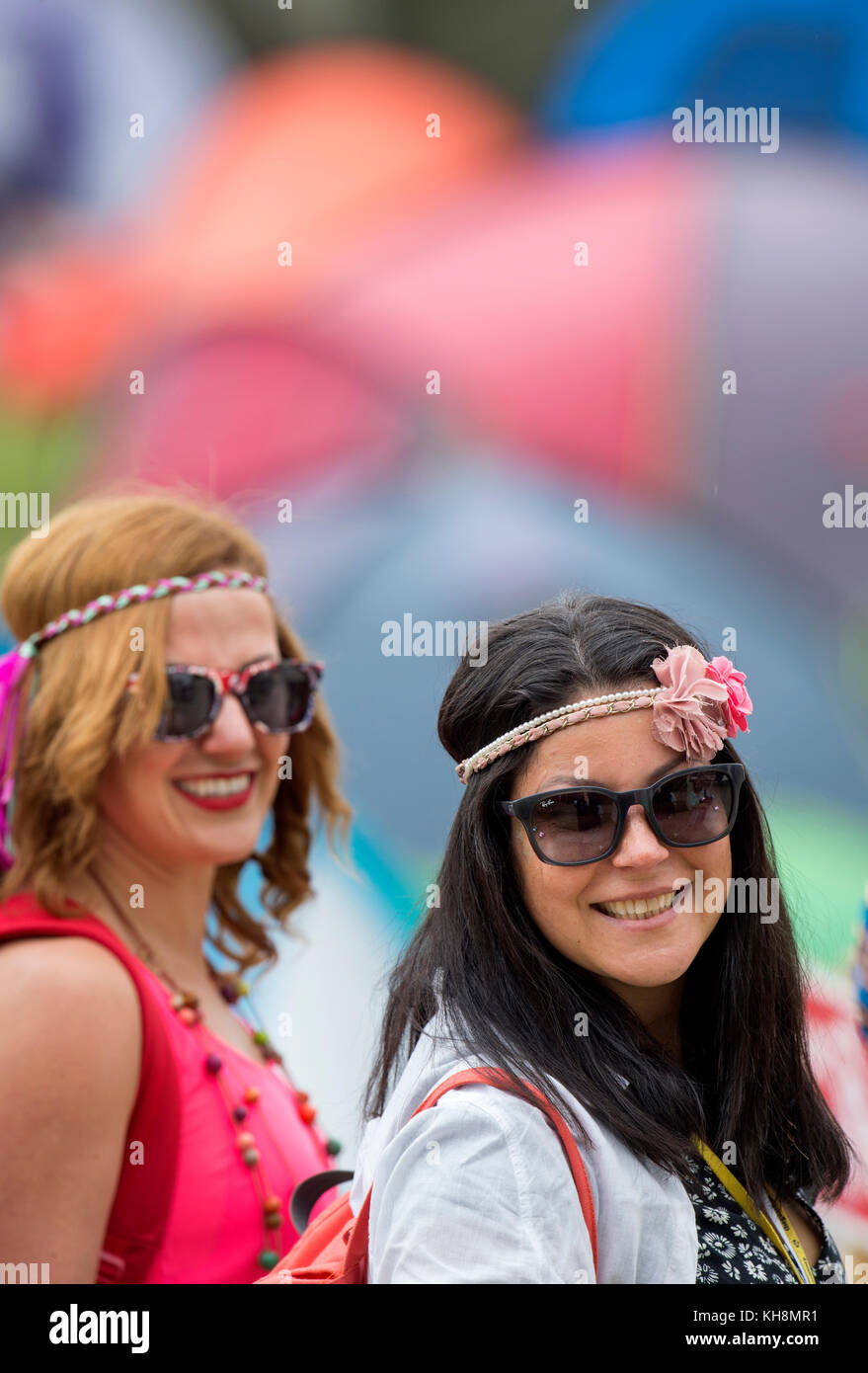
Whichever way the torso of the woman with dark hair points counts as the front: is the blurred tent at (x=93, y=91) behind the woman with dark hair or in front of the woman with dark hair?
behind

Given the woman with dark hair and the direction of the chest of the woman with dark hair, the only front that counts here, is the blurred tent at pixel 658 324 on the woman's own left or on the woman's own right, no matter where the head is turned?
on the woman's own left

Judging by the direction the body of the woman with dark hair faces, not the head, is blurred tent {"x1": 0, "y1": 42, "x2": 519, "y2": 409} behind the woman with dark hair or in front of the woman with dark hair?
behind

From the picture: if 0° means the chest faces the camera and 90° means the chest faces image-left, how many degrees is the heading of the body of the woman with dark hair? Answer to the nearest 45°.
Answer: approximately 315°

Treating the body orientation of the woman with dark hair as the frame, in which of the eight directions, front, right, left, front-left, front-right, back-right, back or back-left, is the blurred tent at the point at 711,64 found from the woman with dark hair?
back-left
